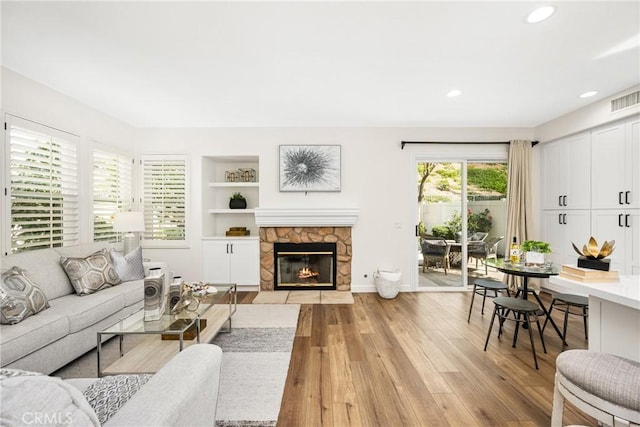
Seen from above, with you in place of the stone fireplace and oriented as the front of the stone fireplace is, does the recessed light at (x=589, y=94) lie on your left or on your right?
on your left

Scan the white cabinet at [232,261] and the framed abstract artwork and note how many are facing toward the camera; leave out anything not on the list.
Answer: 2

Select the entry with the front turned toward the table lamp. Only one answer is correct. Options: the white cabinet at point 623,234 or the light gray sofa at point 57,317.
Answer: the white cabinet

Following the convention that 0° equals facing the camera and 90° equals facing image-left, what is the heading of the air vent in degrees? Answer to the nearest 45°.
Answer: approximately 45°

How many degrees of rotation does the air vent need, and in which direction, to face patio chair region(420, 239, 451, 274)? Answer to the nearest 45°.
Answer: approximately 45° to its right

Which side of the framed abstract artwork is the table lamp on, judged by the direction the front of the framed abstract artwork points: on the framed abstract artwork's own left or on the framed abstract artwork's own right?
on the framed abstract artwork's own right

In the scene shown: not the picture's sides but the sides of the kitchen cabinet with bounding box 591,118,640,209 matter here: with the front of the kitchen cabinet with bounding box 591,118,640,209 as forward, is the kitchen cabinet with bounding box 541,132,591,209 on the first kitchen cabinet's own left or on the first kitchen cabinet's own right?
on the first kitchen cabinet's own right

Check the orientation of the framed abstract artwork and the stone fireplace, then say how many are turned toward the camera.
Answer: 2

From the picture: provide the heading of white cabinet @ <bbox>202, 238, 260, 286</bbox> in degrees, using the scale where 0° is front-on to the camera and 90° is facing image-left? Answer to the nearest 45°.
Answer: approximately 0°

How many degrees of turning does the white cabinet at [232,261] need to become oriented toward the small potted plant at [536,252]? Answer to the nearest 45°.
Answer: approximately 45° to its left

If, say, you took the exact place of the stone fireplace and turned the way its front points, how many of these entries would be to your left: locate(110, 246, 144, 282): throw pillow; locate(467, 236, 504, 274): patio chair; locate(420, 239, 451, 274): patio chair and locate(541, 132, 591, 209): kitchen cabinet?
3

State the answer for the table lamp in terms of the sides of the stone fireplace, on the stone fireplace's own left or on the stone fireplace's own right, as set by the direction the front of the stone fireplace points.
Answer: on the stone fireplace's own right

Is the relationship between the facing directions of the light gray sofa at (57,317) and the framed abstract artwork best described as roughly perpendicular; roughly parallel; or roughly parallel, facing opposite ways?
roughly perpendicular
